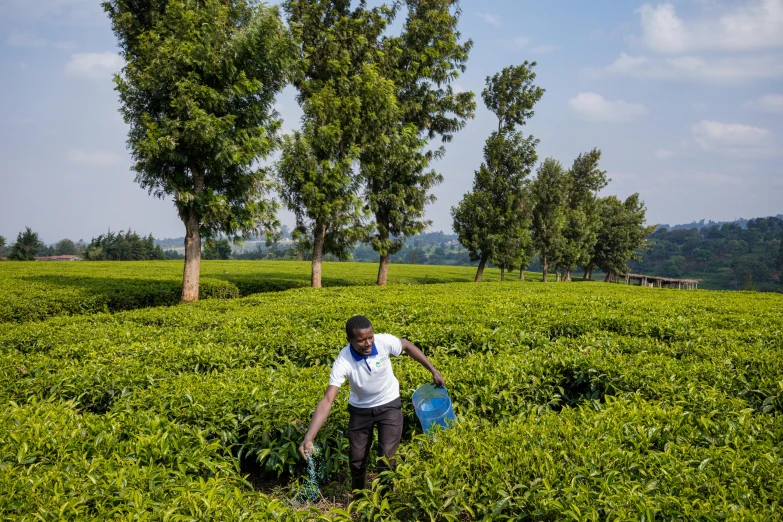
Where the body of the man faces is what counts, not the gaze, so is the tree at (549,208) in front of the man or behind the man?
behind

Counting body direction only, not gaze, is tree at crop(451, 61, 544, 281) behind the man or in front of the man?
behind

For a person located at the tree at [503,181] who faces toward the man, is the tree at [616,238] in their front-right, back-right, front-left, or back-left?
back-left

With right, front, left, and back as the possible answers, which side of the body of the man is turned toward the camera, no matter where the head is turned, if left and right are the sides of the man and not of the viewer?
front

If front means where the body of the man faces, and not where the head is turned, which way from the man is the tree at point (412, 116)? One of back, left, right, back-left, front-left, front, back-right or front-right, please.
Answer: back
